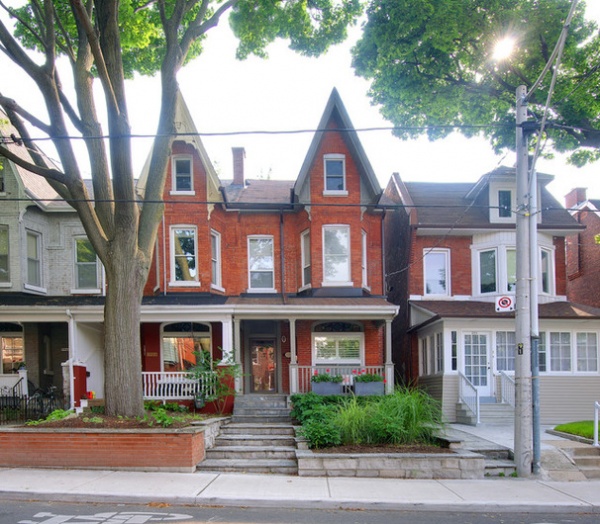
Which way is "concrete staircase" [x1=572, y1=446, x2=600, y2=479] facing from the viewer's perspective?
toward the camera

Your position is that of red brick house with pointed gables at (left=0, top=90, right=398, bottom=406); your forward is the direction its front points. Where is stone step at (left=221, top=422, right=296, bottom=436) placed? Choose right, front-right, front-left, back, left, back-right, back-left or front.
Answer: front

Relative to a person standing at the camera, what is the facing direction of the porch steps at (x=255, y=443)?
facing the viewer

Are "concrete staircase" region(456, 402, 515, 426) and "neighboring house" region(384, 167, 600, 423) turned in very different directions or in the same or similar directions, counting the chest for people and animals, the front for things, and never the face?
same or similar directions

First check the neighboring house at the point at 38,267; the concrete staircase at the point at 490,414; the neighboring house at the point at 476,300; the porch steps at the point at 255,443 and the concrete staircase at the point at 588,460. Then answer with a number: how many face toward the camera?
5

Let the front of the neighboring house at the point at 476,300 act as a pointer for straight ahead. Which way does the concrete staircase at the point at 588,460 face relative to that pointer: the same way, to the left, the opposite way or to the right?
the same way

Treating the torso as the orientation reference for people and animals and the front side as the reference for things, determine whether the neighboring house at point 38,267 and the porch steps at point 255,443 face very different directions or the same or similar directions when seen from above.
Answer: same or similar directions

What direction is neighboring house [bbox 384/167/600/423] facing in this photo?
toward the camera

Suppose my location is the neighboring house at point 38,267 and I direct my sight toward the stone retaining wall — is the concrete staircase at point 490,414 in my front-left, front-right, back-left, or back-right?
front-left
